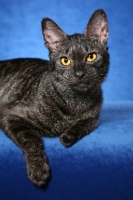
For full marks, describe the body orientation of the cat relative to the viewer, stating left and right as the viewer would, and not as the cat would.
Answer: facing the viewer and to the right of the viewer
